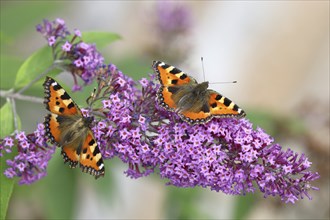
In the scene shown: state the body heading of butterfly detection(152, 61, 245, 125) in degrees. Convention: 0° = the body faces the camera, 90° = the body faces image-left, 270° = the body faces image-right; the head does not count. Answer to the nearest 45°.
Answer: approximately 225°

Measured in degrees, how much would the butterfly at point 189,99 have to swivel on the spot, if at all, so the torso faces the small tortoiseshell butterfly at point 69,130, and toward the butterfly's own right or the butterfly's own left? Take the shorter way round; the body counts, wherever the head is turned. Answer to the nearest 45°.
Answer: approximately 135° to the butterfly's own left
